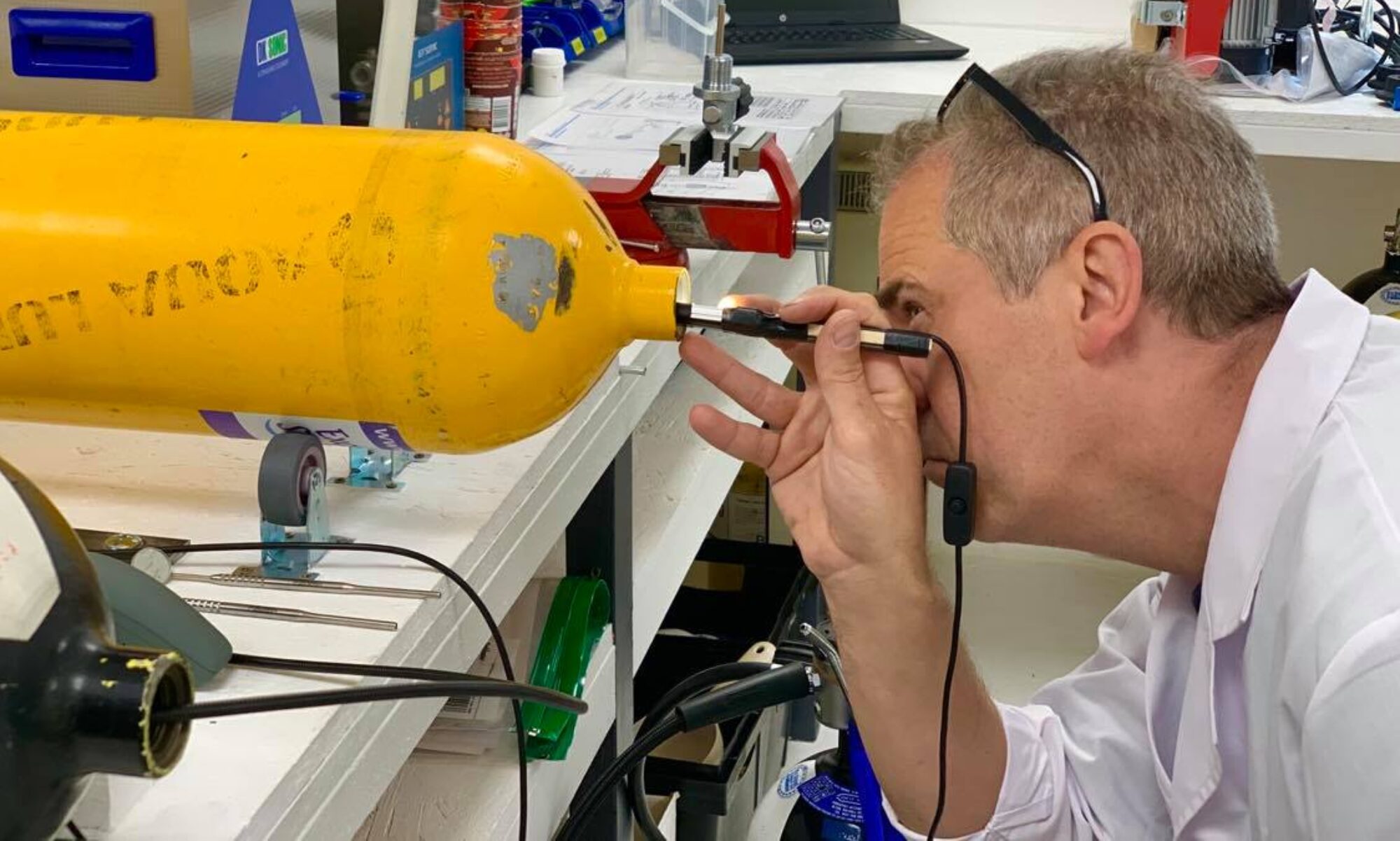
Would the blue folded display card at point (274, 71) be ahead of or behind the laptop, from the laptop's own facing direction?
ahead

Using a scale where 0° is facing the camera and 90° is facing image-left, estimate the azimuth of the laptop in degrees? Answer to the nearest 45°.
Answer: approximately 0°

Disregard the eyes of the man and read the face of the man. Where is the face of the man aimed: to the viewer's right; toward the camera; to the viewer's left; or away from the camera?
to the viewer's left

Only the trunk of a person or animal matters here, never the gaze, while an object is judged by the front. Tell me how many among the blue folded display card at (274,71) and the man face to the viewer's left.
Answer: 1

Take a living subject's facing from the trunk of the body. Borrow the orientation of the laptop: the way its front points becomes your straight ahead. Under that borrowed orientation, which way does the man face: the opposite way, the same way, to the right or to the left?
to the right

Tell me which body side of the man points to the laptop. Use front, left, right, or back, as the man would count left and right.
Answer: right

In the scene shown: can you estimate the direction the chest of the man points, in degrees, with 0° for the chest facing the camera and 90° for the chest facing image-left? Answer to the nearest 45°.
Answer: approximately 90°

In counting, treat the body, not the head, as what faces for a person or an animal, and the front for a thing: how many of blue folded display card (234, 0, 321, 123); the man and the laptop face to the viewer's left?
1
